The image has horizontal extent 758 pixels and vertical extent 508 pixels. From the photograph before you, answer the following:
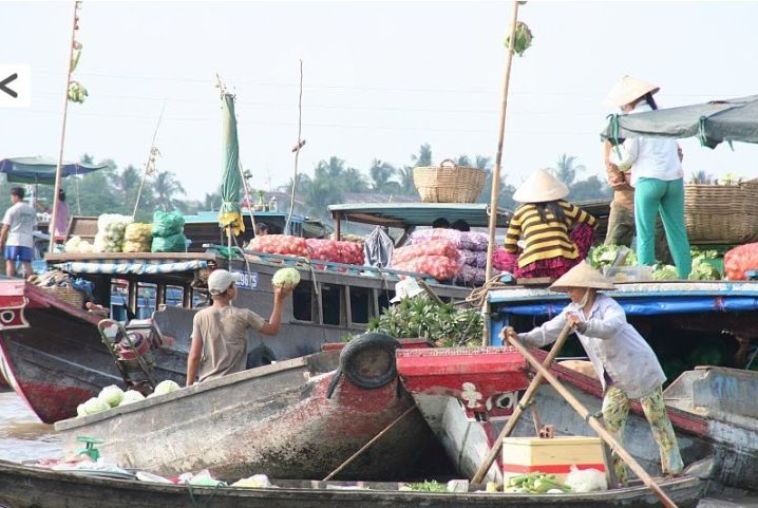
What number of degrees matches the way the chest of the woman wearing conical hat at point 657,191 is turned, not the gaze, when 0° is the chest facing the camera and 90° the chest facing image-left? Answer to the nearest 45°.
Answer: approximately 135°

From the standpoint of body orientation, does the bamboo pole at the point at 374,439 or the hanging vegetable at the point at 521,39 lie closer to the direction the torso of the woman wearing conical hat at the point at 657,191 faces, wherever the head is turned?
the hanging vegetable

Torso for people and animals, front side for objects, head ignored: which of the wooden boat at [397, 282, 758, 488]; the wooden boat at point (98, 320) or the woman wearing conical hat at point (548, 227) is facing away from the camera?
the woman wearing conical hat

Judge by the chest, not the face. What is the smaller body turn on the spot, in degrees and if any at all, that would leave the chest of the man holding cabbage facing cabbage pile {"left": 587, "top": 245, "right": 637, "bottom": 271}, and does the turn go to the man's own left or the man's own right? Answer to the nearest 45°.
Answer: approximately 45° to the man's own right

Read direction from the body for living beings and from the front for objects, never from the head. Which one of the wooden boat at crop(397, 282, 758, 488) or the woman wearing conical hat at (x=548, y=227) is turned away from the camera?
the woman wearing conical hat

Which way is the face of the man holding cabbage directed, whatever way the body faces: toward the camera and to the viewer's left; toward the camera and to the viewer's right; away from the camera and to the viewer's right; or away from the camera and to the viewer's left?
away from the camera and to the viewer's right

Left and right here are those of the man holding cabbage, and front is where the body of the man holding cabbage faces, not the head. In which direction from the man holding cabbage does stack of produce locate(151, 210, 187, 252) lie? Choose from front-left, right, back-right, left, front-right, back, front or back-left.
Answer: front-left

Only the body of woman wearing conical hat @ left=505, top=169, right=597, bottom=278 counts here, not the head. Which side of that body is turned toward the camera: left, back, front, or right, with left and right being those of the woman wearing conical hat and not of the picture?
back

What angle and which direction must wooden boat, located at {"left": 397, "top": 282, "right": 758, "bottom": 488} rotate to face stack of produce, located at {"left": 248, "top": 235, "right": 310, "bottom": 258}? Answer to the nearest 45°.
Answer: approximately 90° to its right

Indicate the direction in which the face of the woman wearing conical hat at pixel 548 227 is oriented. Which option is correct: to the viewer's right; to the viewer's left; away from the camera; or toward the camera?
away from the camera

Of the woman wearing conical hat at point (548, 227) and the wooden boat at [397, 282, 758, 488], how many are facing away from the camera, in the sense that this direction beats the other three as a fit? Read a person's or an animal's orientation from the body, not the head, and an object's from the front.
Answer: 1

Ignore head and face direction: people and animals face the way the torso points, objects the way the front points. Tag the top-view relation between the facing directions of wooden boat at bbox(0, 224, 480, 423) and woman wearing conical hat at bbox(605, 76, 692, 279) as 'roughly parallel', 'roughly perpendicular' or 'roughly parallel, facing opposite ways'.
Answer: roughly perpendicular
